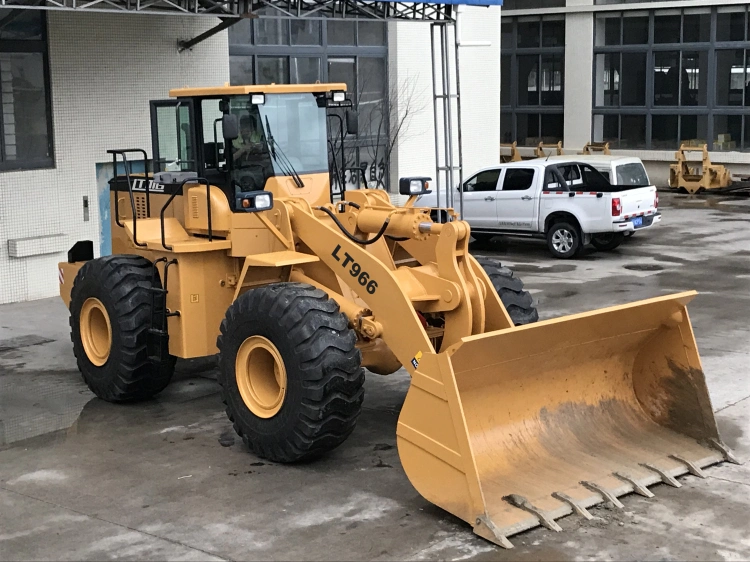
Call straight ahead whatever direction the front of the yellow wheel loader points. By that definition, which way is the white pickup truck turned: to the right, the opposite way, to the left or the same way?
the opposite way

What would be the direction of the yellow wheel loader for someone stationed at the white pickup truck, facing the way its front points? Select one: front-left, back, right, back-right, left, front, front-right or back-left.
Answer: back-left

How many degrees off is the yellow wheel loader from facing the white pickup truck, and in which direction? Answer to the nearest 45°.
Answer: approximately 135° to its left

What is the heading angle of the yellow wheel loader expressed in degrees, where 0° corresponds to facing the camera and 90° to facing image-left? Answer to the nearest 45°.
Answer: approximately 315°

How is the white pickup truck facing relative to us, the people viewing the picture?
facing away from the viewer and to the left of the viewer
